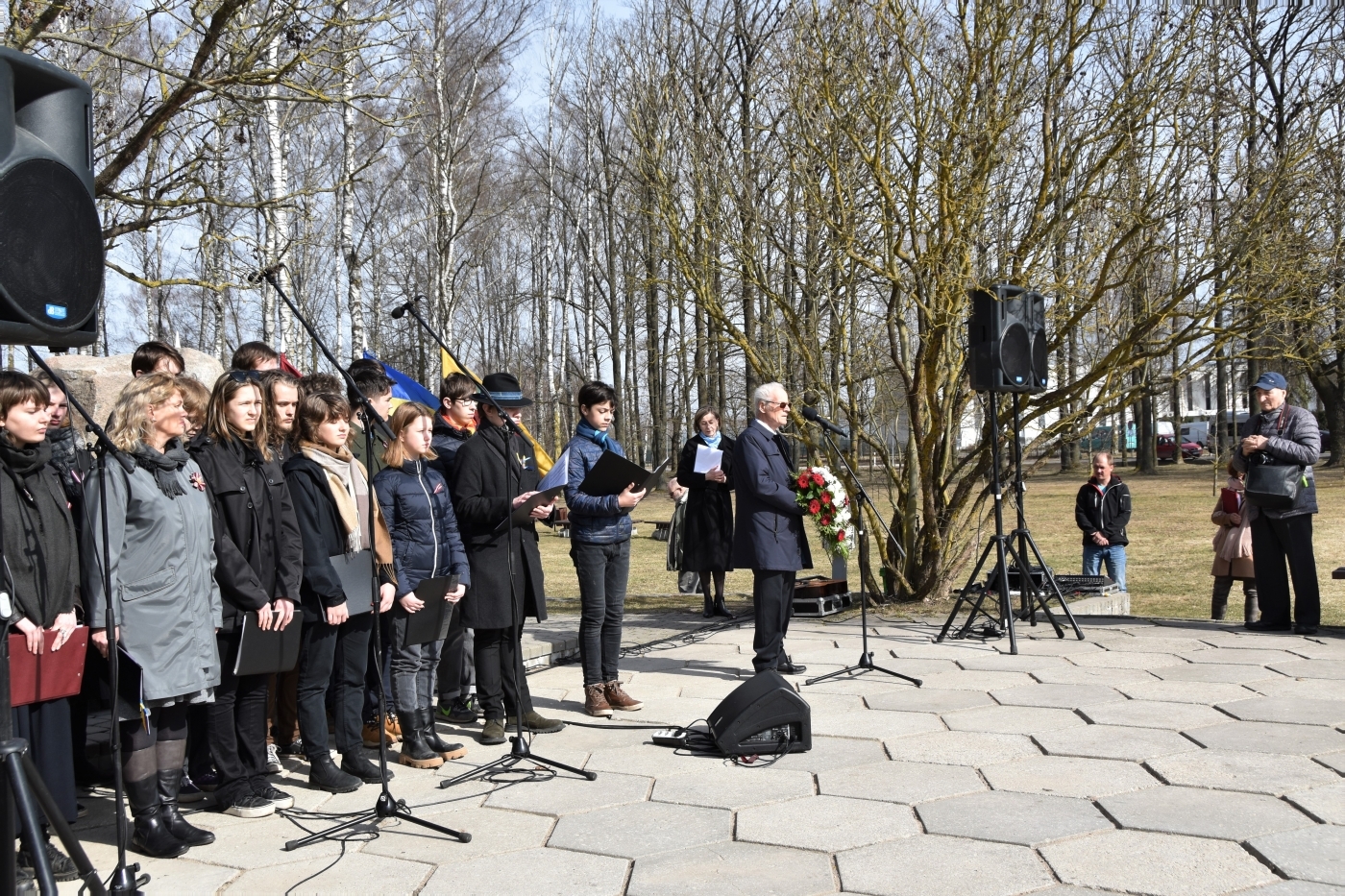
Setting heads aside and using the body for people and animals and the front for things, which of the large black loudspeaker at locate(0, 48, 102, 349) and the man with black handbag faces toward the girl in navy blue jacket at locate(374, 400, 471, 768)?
the man with black handbag

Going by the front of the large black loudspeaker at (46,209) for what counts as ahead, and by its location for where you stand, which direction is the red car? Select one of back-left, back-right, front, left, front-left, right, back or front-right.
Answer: left

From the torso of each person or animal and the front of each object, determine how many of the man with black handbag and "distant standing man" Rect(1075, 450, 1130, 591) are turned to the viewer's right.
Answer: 0

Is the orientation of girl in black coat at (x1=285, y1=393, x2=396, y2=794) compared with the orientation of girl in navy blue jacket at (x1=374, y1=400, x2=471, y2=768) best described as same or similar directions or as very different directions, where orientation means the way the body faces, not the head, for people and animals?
same or similar directions

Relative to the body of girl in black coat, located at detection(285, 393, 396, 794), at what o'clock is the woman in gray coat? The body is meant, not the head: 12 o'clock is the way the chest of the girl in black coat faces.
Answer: The woman in gray coat is roughly at 3 o'clock from the girl in black coat.

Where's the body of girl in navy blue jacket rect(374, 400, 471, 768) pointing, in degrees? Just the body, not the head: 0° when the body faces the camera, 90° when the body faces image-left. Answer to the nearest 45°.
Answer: approximately 315°

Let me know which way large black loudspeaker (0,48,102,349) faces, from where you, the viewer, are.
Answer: facing the viewer and to the right of the viewer

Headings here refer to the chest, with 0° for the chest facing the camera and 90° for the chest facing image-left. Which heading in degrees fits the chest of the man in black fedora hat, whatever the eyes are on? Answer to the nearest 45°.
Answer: approximately 315°

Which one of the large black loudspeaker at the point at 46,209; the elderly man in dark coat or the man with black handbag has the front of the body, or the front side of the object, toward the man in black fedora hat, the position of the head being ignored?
the man with black handbag

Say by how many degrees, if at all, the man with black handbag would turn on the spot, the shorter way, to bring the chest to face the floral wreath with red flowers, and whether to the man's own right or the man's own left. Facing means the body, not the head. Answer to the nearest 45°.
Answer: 0° — they already face it

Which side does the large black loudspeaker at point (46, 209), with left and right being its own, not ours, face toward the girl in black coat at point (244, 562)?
left

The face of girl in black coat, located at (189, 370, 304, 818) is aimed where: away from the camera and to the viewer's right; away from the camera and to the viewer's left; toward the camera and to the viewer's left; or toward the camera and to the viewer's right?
toward the camera and to the viewer's right

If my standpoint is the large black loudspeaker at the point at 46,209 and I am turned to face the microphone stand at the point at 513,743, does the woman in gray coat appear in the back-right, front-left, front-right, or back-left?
front-left

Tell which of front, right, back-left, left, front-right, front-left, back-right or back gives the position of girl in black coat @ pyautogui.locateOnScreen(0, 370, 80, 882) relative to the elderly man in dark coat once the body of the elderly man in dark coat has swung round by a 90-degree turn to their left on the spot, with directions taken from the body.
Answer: back-left

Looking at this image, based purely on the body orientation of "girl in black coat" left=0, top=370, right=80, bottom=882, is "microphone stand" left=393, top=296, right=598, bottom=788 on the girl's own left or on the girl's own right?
on the girl's own left

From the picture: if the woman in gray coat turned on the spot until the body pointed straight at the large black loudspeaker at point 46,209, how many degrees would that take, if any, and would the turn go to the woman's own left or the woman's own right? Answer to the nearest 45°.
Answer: approximately 45° to the woman's own right
